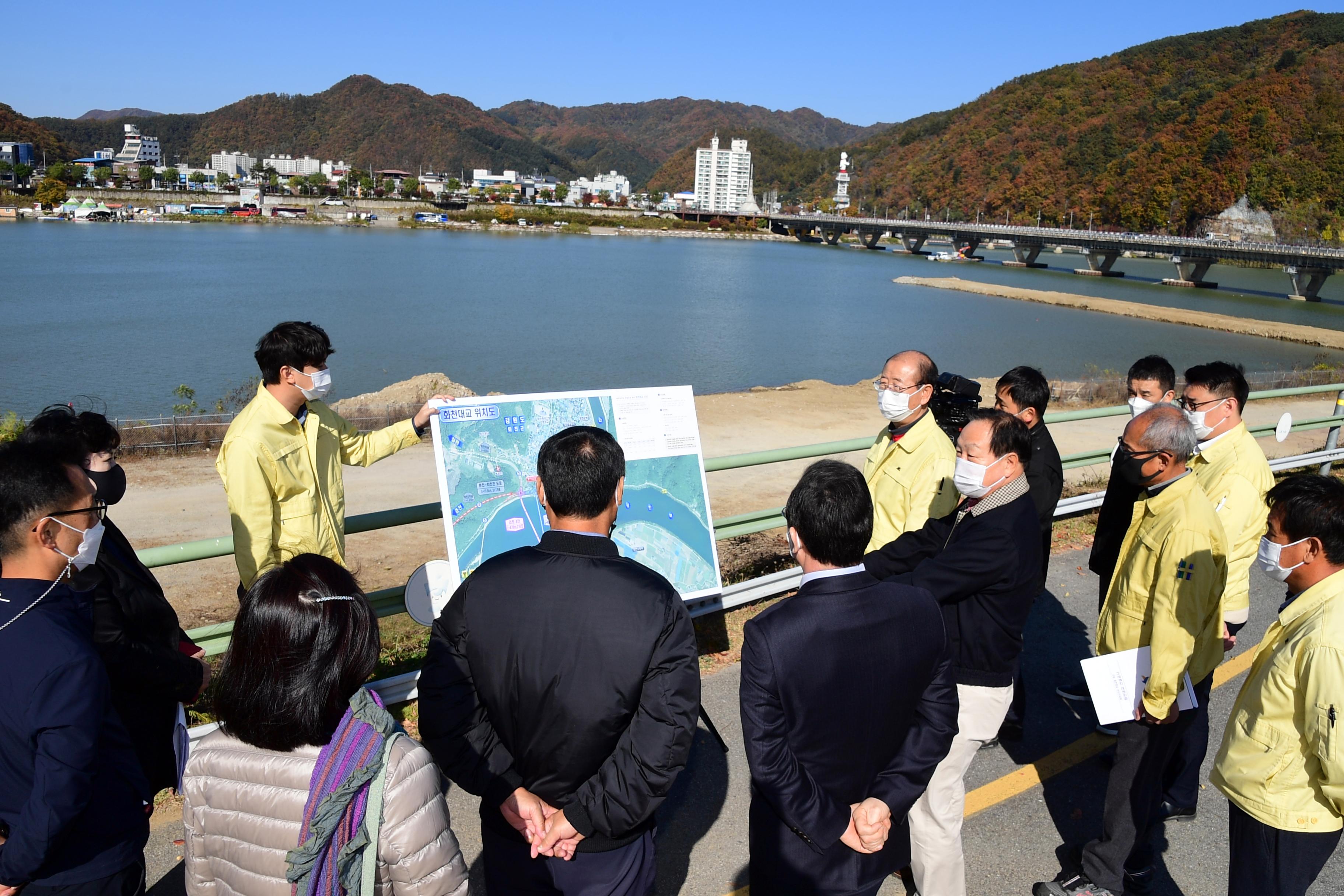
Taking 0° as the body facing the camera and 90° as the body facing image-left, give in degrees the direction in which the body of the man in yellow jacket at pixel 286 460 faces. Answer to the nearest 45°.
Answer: approximately 315°

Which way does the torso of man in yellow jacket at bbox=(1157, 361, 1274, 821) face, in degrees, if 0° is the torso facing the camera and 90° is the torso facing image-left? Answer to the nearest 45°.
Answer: approximately 90°

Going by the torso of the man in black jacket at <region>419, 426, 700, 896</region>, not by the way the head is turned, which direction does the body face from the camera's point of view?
away from the camera

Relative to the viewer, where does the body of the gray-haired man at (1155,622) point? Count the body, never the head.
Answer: to the viewer's left

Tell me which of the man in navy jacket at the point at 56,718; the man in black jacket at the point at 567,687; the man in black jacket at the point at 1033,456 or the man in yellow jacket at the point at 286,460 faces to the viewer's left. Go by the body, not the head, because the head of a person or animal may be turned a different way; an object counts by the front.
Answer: the man in black jacket at the point at 1033,456

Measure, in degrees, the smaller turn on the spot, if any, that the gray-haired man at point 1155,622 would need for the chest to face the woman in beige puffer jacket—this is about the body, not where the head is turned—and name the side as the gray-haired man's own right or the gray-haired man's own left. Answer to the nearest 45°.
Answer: approximately 45° to the gray-haired man's own left

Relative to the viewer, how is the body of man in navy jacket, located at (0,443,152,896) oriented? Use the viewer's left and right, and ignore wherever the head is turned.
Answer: facing to the right of the viewer

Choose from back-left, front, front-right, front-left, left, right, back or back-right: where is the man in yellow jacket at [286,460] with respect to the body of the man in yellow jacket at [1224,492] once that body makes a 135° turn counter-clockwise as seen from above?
right

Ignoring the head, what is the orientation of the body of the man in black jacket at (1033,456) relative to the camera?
to the viewer's left

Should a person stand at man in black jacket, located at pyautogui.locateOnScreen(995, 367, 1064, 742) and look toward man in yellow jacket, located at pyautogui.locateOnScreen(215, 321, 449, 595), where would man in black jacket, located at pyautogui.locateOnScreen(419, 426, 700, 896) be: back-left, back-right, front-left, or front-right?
front-left

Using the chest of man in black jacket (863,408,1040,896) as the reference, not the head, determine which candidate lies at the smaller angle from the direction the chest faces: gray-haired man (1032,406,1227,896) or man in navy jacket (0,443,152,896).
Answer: the man in navy jacket

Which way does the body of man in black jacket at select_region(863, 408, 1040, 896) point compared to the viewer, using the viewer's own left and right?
facing to the left of the viewer

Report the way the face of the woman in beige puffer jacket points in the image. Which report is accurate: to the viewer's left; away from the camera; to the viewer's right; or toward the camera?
away from the camera

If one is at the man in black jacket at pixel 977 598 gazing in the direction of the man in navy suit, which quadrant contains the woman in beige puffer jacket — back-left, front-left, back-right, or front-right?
front-right

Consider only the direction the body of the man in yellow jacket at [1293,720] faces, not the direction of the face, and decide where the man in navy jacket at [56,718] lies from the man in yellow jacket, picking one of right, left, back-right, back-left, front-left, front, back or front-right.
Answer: front-left

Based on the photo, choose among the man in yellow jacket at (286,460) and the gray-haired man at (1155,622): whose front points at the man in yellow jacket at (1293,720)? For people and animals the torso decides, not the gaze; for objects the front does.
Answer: the man in yellow jacket at (286,460)
